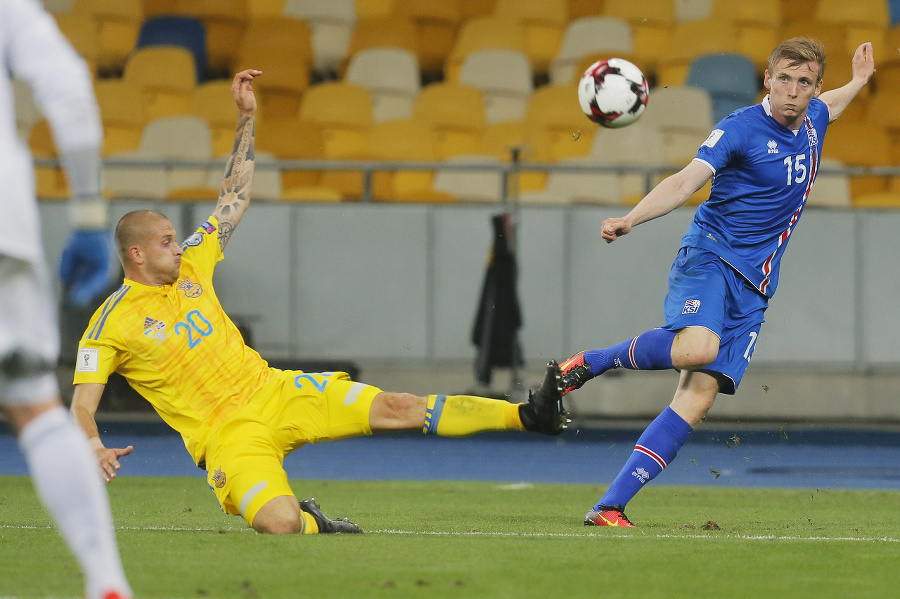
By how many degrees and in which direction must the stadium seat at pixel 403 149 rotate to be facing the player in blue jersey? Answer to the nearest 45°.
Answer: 0° — it already faces them

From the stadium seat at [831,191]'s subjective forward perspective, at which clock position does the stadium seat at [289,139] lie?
the stadium seat at [289,139] is roughly at 3 o'clock from the stadium seat at [831,191].

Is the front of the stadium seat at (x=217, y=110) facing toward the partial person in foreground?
yes

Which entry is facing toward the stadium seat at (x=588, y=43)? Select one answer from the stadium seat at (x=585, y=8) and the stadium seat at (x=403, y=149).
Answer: the stadium seat at (x=585, y=8)

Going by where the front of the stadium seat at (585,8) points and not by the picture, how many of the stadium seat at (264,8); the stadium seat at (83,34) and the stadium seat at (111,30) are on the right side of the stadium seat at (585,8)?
3

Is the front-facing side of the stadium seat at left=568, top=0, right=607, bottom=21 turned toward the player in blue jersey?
yes

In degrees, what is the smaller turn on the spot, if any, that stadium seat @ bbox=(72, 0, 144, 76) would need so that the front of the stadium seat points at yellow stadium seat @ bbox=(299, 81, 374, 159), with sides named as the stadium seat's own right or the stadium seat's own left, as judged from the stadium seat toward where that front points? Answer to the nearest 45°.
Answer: approximately 45° to the stadium seat's own left

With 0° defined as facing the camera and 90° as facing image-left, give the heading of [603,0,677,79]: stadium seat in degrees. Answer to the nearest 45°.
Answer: approximately 0°

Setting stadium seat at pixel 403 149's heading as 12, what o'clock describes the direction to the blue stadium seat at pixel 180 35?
The blue stadium seat is roughly at 4 o'clock from the stadium seat.

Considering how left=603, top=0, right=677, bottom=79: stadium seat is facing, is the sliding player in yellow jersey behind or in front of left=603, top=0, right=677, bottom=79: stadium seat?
in front

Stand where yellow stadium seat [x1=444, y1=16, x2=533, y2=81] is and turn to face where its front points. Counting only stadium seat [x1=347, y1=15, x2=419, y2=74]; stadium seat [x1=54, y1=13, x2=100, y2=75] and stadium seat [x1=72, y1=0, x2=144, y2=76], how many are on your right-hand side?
3

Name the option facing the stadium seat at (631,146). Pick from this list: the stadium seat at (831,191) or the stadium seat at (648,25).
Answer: the stadium seat at (648,25)

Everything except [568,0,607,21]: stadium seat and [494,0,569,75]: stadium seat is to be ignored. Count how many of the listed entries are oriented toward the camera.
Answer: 2
